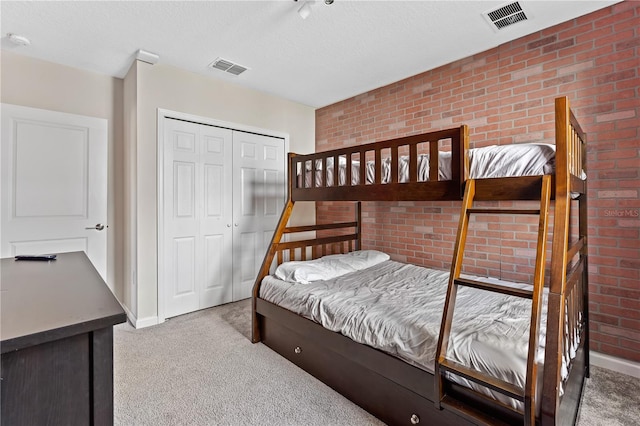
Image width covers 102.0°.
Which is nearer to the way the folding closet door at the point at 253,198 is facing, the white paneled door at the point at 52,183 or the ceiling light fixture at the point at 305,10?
the ceiling light fixture

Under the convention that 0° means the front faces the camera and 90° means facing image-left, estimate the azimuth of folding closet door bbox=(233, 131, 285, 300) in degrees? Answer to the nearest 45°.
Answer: approximately 315°

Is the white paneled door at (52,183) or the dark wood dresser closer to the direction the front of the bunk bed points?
the dark wood dresser
